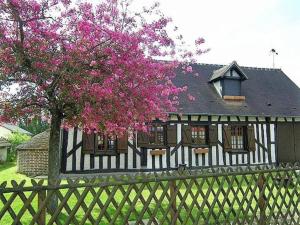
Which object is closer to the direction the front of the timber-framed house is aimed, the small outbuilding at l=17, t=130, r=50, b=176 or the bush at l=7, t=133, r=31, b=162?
the small outbuilding

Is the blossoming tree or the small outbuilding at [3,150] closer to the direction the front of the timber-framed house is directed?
the blossoming tree

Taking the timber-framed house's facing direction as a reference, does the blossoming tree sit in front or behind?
in front

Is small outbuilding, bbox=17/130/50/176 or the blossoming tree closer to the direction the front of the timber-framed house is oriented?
the blossoming tree

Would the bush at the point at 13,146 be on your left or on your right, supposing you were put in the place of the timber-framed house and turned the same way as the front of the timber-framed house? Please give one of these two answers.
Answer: on your right

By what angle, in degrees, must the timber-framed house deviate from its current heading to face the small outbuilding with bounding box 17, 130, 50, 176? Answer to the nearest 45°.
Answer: approximately 90° to its right

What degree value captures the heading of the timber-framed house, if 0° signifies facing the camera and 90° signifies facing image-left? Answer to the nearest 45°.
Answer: approximately 0°

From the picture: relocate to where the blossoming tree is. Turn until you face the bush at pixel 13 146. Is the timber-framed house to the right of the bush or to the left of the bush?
right

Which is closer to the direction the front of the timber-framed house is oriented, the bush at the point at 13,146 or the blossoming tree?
the blossoming tree
